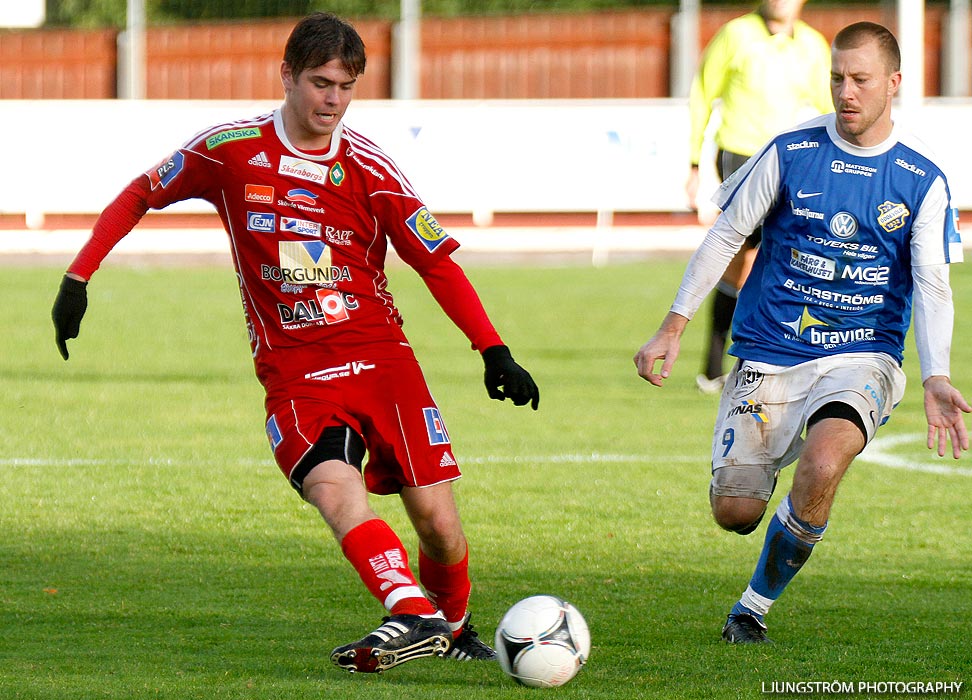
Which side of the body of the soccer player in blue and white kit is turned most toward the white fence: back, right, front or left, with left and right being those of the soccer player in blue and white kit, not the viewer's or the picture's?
back

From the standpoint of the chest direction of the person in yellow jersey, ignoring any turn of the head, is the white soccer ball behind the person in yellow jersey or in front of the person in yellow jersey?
in front

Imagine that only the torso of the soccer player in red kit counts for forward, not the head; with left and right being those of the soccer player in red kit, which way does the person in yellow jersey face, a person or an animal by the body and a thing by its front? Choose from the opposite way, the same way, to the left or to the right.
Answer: the same way

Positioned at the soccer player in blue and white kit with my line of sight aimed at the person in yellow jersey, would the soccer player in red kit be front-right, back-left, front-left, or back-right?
back-left

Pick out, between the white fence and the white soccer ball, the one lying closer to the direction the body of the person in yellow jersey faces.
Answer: the white soccer ball

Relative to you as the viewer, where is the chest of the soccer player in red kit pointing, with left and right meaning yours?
facing the viewer

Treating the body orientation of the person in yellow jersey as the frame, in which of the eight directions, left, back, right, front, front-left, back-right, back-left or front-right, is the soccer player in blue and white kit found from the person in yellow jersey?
front

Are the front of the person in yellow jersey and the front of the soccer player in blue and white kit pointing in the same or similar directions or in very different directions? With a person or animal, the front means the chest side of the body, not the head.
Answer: same or similar directions

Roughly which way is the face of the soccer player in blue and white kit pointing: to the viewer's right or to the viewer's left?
to the viewer's left

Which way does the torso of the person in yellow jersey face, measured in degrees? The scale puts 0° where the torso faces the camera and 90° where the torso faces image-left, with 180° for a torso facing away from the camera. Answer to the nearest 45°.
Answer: approximately 0°

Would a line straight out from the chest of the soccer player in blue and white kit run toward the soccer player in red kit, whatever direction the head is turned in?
no

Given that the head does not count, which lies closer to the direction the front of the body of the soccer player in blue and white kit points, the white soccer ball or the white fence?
the white soccer ball

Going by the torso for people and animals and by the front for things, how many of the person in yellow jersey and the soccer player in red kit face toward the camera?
2

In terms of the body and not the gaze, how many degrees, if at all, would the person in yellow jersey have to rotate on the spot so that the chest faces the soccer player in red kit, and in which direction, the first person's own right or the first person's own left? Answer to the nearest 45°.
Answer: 0° — they already face them
